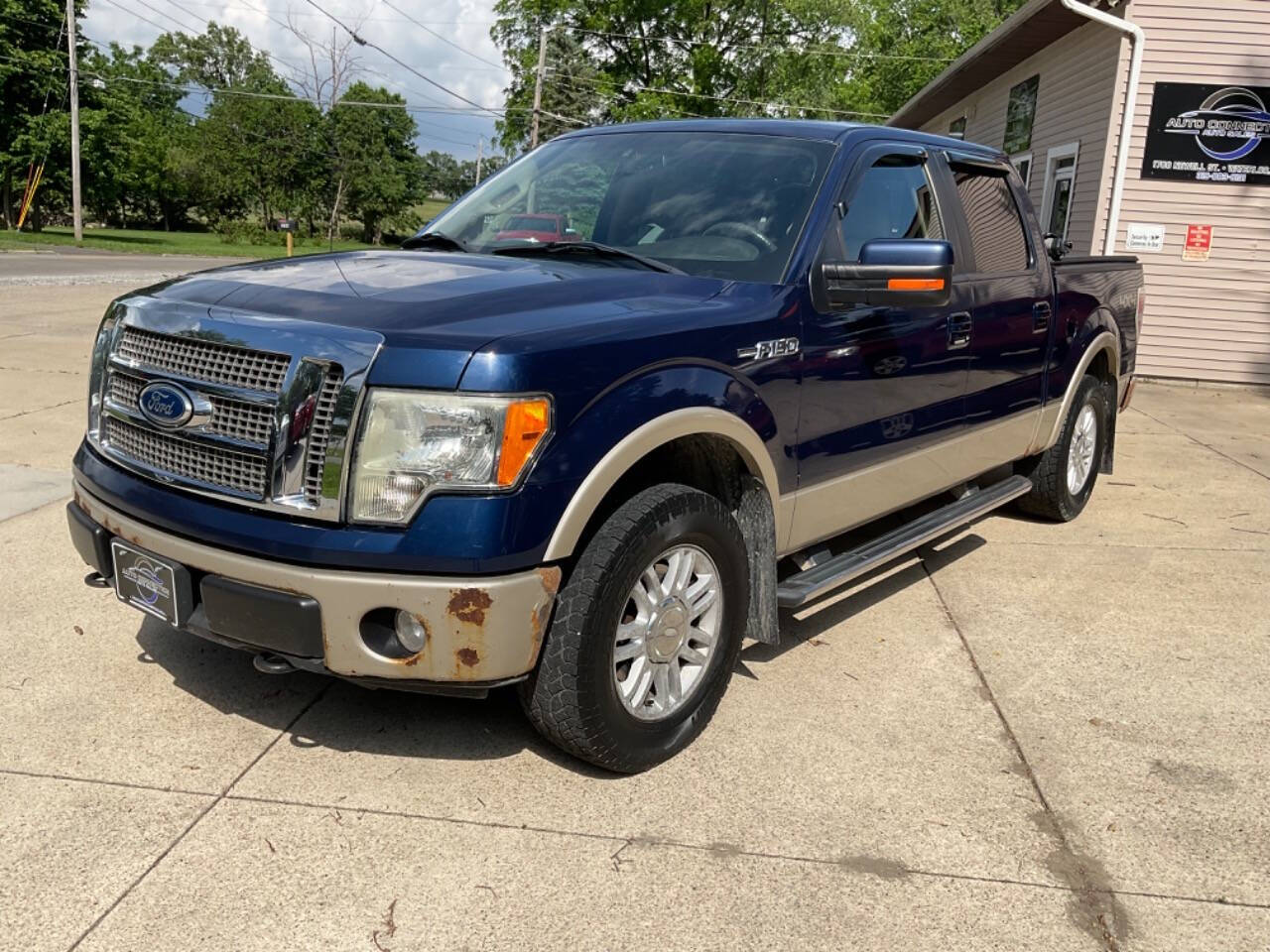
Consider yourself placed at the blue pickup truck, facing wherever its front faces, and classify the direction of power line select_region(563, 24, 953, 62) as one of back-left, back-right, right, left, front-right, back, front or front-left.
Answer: back-right

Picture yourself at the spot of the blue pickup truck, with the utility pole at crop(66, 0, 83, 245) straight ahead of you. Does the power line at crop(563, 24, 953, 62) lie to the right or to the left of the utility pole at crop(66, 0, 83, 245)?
right

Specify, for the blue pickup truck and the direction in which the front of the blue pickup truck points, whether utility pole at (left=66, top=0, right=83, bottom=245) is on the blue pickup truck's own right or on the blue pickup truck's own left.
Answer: on the blue pickup truck's own right

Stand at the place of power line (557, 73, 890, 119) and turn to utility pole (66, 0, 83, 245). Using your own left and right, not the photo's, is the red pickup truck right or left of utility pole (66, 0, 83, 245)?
left

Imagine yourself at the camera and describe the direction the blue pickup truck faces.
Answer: facing the viewer and to the left of the viewer
